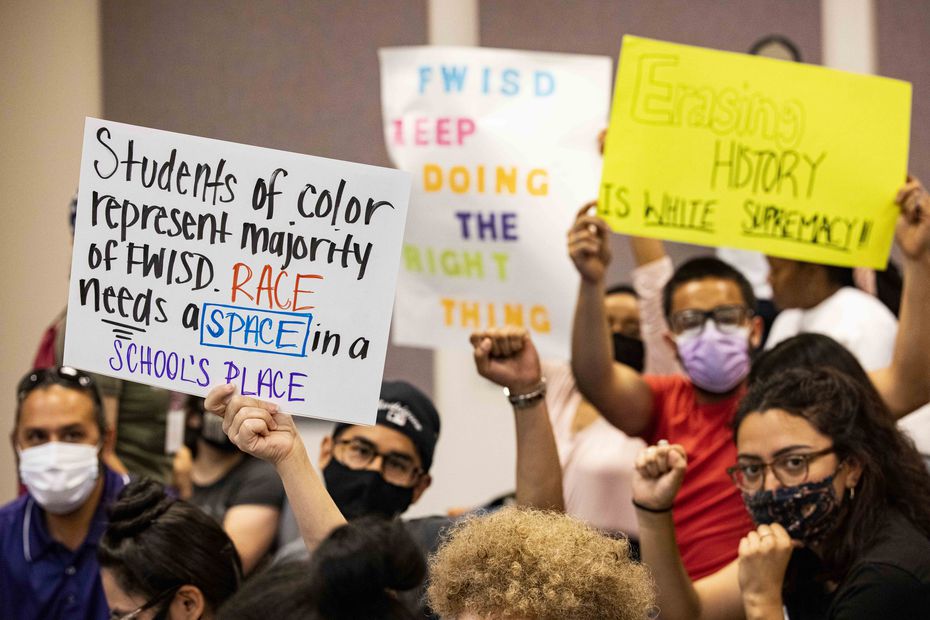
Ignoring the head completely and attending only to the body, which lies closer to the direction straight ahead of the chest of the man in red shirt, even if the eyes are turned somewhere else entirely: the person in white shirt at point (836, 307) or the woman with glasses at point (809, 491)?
the woman with glasses

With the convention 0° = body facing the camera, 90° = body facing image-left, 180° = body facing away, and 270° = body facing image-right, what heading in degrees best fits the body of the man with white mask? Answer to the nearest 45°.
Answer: approximately 0°

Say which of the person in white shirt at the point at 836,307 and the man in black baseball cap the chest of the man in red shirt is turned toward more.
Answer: the man in black baseball cap

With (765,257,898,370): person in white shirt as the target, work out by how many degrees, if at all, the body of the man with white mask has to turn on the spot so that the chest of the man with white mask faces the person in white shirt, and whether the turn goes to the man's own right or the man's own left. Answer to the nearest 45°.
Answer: approximately 90° to the man's own left

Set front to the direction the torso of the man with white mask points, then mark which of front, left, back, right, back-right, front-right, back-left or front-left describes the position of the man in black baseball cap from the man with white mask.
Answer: front-left

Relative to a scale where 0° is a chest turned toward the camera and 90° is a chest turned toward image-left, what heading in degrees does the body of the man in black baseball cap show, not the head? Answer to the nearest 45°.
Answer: approximately 0°

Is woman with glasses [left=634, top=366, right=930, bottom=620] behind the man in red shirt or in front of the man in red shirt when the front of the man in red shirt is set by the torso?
in front

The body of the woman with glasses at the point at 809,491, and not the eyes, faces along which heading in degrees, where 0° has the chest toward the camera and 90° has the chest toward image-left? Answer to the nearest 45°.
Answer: approximately 45°
